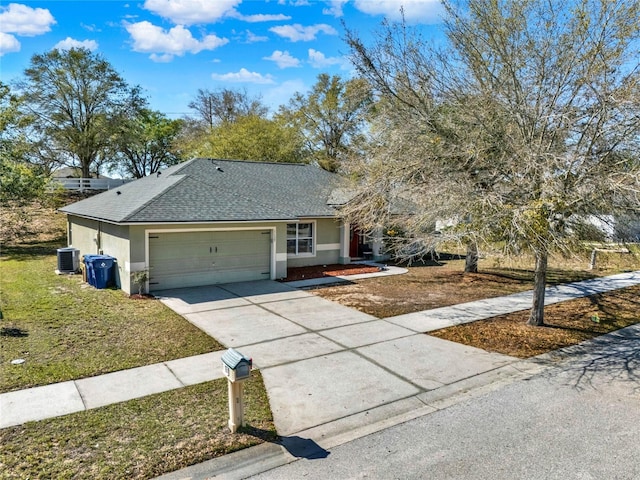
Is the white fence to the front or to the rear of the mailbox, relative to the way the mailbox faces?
to the rear

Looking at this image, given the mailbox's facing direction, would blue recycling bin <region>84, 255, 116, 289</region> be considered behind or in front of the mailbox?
behind

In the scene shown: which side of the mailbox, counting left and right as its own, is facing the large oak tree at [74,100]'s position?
back

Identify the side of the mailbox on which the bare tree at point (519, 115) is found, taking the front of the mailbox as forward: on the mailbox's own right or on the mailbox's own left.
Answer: on the mailbox's own left

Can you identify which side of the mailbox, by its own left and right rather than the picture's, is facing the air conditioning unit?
back

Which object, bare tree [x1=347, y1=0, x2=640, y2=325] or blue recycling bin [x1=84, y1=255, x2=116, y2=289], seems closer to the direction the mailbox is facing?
the bare tree

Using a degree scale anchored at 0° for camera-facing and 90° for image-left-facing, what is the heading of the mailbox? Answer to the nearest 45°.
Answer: approximately 315°
